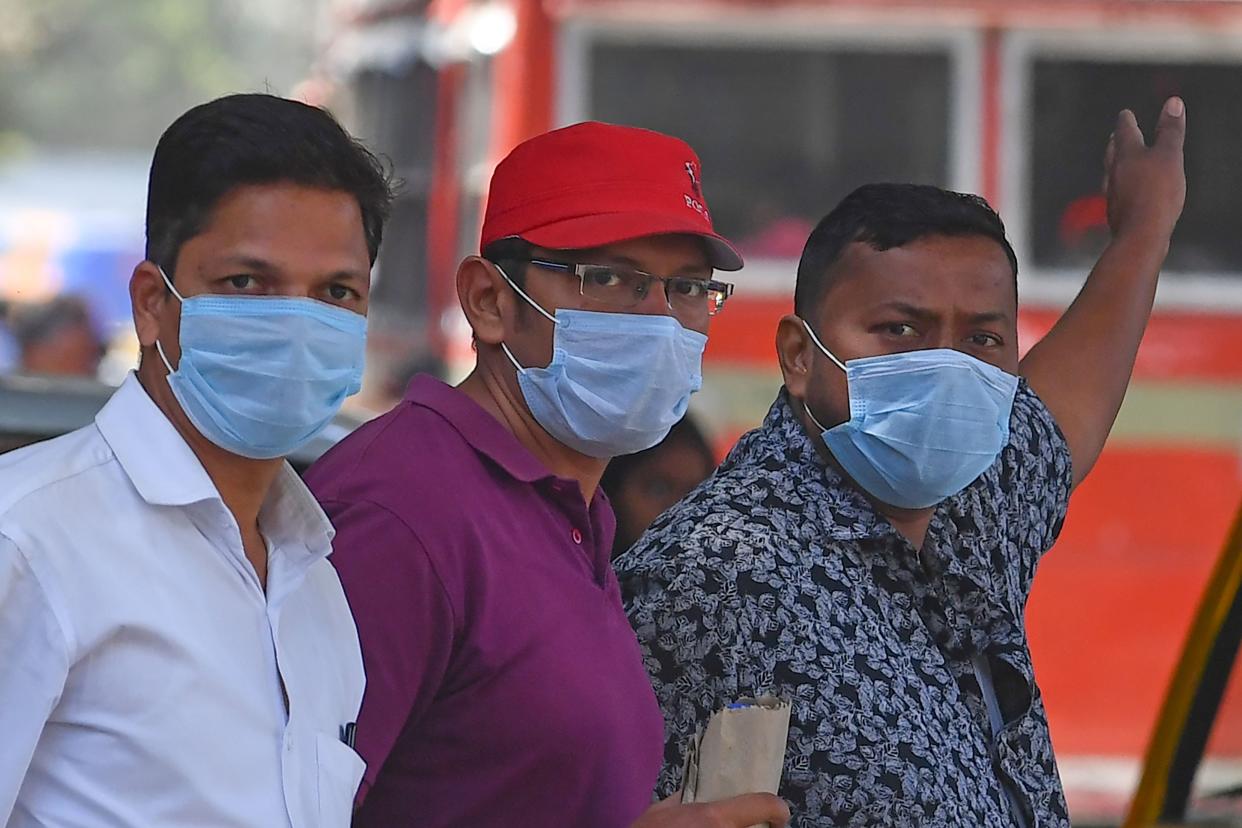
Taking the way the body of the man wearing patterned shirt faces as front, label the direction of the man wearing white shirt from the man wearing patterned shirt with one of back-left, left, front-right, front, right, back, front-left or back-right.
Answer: right

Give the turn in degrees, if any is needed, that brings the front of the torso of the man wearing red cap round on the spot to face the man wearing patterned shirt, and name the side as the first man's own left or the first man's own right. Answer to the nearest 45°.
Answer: approximately 90° to the first man's own left

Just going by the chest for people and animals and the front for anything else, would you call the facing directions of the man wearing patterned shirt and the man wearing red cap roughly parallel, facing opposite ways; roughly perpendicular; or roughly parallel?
roughly parallel

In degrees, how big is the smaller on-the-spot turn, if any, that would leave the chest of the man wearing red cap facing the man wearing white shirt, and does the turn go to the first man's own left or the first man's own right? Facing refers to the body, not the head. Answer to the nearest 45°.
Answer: approximately 90° to the first man's own right

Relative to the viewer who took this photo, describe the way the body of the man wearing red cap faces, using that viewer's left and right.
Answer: facing the viewer and to the right of the viewer

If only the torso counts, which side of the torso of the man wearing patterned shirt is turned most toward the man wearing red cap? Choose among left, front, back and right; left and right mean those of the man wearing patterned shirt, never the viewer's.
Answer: right

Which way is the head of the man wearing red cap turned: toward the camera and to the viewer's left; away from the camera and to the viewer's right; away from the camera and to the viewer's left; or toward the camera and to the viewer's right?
toward the camera and to the viewer's right

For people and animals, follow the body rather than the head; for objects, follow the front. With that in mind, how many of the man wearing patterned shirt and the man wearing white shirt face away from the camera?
0

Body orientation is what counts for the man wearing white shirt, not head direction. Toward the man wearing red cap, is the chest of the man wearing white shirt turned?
no

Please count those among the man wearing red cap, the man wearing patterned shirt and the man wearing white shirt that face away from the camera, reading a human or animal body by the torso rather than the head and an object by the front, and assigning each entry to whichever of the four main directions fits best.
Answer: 0

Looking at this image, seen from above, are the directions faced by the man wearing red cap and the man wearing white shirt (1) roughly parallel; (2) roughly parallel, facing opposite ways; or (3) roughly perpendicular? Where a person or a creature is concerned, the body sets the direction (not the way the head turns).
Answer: roughly parallel
